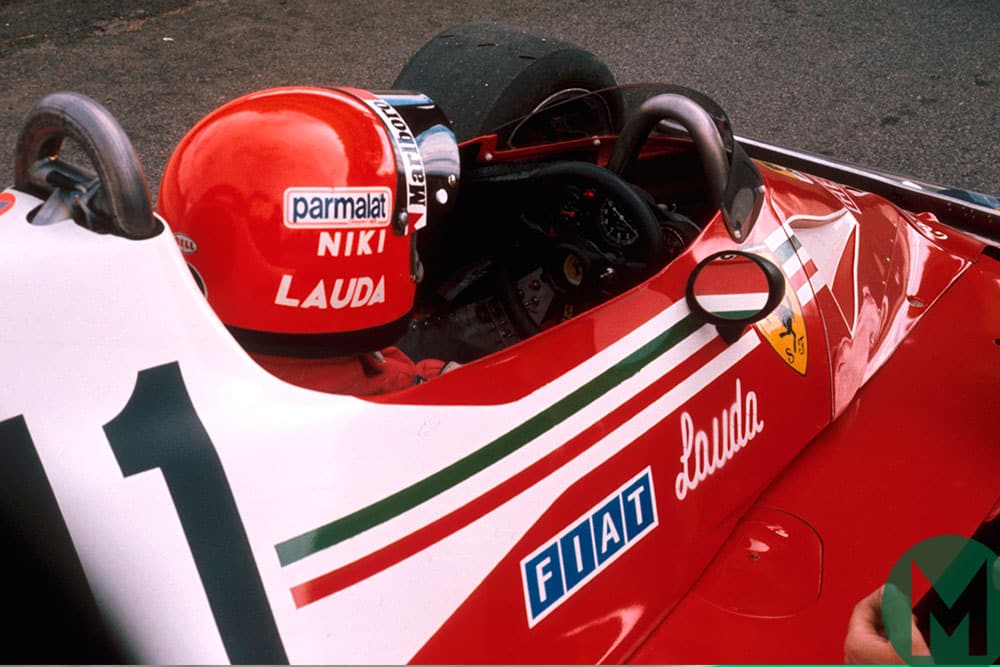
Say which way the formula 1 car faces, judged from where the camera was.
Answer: facing away from the viewer and to the right of the viewer
